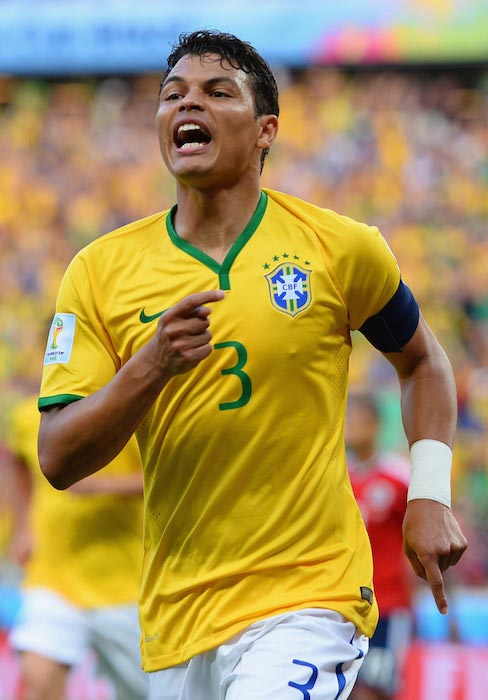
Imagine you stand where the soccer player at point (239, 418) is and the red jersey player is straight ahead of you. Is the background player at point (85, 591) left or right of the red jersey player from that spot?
left

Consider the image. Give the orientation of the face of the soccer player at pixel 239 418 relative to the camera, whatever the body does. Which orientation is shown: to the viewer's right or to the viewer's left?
to the viewer's left

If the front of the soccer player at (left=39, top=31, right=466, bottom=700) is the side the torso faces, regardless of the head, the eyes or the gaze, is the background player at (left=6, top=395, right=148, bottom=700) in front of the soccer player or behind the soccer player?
behind

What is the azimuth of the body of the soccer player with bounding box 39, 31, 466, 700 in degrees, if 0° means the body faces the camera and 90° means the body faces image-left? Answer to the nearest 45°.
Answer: approximately 0°

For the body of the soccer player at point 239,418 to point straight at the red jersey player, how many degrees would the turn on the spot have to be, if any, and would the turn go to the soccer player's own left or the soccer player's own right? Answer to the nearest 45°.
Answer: approximately 180°

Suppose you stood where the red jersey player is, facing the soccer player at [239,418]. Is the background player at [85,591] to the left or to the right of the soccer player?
right
